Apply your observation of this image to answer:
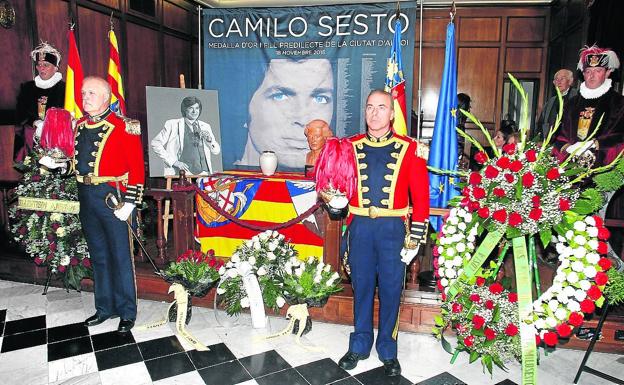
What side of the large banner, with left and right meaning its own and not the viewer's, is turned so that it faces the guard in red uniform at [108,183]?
front

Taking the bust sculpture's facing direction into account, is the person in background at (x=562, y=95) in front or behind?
behind

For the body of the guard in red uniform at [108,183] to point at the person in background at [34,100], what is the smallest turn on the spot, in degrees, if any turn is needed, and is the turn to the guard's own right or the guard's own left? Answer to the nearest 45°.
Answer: approximately 135° to the guard's own right

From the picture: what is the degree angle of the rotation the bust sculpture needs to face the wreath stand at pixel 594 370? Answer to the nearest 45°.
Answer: approximately 90° to its left

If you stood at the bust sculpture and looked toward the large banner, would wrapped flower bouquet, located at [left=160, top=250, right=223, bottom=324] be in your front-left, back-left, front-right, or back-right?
back-left

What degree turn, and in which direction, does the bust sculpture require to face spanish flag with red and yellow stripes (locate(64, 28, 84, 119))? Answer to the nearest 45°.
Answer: approximately 45° to its right

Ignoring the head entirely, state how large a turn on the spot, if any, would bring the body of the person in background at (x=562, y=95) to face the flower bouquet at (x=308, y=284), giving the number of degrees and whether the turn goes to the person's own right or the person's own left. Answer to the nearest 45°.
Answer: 0° — they already face it

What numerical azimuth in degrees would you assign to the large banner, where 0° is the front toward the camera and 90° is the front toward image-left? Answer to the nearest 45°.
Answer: approximately 0°

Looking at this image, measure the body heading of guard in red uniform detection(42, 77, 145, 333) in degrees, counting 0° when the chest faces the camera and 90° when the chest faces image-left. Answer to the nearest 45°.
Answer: approximately 45°

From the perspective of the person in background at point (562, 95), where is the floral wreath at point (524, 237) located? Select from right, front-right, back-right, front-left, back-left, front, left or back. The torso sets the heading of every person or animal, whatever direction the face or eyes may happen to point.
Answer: front-left

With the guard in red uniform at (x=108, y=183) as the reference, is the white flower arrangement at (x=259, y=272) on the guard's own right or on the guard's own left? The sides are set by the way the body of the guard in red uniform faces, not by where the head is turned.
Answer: on the guard's own left

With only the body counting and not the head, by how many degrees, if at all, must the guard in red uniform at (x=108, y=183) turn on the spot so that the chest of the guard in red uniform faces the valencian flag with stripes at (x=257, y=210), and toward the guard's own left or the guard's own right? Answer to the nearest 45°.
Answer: approximately 135° to the guard's own left
